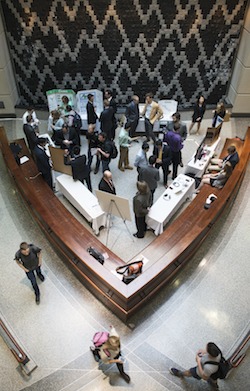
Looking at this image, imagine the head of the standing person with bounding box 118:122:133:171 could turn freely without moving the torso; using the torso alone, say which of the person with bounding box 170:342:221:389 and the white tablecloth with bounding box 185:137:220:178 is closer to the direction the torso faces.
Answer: the white tablecloth

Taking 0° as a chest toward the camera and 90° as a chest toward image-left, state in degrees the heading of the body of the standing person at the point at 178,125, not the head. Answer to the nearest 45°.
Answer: approximately 45°

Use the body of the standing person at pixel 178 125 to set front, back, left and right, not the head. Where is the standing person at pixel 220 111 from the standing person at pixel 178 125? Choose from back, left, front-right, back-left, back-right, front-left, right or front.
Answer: back

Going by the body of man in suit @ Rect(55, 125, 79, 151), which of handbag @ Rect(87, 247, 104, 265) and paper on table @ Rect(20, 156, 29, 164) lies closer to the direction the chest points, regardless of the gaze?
the handbag

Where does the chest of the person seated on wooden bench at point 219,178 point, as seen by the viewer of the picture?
to the viewer's left

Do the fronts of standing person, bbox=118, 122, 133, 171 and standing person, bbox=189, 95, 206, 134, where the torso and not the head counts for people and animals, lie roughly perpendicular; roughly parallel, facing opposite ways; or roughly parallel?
roughly perpendicular

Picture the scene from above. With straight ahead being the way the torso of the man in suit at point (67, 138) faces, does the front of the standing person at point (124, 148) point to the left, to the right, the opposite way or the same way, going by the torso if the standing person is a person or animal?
to the left

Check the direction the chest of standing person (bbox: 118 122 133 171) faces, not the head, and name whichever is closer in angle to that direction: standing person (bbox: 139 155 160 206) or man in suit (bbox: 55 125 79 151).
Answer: the standing person

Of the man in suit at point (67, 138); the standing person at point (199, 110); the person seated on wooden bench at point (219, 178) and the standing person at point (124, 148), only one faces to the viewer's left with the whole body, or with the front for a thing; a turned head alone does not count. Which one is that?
the person seated on wooden bench
